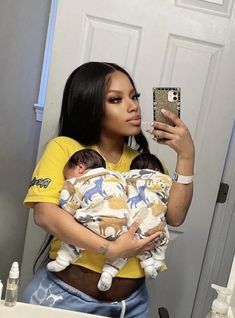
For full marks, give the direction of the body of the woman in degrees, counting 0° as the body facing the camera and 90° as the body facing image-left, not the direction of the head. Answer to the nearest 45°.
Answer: approximately 315°
